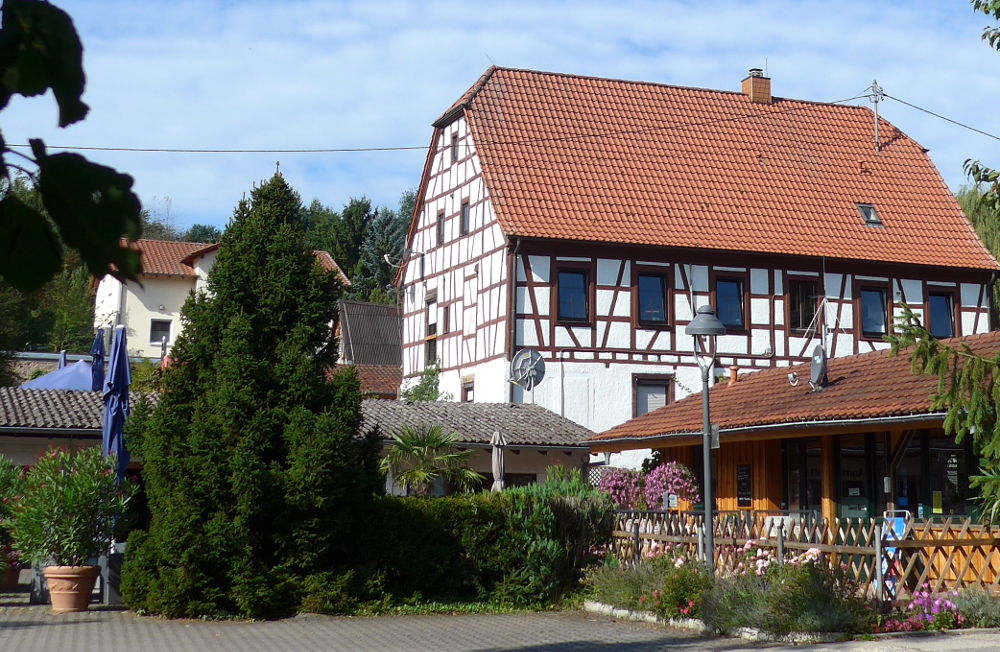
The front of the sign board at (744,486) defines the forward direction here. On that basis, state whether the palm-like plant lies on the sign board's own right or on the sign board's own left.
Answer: on the sign board's own right

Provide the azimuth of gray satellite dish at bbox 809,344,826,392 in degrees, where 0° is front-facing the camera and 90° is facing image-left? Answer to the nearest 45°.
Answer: approximately 45°

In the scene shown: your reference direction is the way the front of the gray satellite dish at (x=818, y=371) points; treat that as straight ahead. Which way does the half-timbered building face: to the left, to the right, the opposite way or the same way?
to the left

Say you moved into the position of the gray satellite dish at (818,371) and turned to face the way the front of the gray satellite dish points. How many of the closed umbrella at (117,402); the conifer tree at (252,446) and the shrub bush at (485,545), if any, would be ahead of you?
3

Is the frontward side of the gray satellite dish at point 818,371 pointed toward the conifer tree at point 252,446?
yes

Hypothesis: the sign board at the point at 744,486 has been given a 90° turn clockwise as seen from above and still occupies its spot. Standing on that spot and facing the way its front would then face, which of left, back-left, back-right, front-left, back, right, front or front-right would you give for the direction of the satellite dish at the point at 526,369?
front-right

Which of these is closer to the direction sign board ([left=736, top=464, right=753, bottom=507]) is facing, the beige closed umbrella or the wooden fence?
the wooden fence

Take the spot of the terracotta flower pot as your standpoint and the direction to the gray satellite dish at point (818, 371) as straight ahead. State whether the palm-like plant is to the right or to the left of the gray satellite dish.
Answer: left

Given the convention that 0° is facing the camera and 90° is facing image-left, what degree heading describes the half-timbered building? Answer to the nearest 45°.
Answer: approximately 315°
